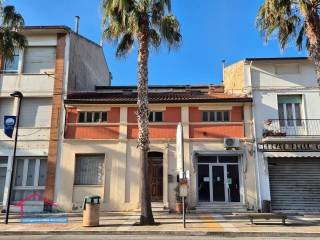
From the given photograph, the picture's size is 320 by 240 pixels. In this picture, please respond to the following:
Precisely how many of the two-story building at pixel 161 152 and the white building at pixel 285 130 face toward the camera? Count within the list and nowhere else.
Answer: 2

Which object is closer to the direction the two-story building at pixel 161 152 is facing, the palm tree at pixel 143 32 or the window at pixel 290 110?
the palm tree

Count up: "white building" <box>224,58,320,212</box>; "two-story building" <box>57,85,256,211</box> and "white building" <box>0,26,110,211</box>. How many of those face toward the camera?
3

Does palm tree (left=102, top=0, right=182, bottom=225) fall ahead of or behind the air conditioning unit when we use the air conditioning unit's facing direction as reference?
ahead

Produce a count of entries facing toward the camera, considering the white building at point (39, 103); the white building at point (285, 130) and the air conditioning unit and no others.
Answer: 3

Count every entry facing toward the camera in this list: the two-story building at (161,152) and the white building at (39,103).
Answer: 2

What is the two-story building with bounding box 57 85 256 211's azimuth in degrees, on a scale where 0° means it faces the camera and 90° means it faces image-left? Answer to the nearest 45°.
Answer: approximately 0°

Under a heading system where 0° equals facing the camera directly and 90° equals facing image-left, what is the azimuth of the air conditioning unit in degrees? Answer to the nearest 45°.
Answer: approximately 0°
